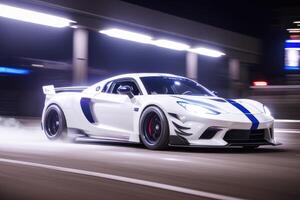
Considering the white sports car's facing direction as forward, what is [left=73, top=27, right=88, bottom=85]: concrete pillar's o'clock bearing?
The concrete pillar is roughly at 7 o'clock from the white sports car.

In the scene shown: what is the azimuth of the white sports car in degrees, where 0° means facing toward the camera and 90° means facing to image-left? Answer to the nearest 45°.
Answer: approximately 315°

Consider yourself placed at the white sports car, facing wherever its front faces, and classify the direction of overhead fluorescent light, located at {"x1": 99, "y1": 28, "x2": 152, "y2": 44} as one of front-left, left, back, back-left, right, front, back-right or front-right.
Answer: back-left

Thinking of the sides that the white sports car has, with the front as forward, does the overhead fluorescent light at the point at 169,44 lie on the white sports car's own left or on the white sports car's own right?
on the white sports car's own left

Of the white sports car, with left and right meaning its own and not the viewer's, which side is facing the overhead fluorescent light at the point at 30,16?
back

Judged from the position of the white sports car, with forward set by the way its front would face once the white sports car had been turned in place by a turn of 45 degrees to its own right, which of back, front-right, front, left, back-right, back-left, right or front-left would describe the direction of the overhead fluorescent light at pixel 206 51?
back
